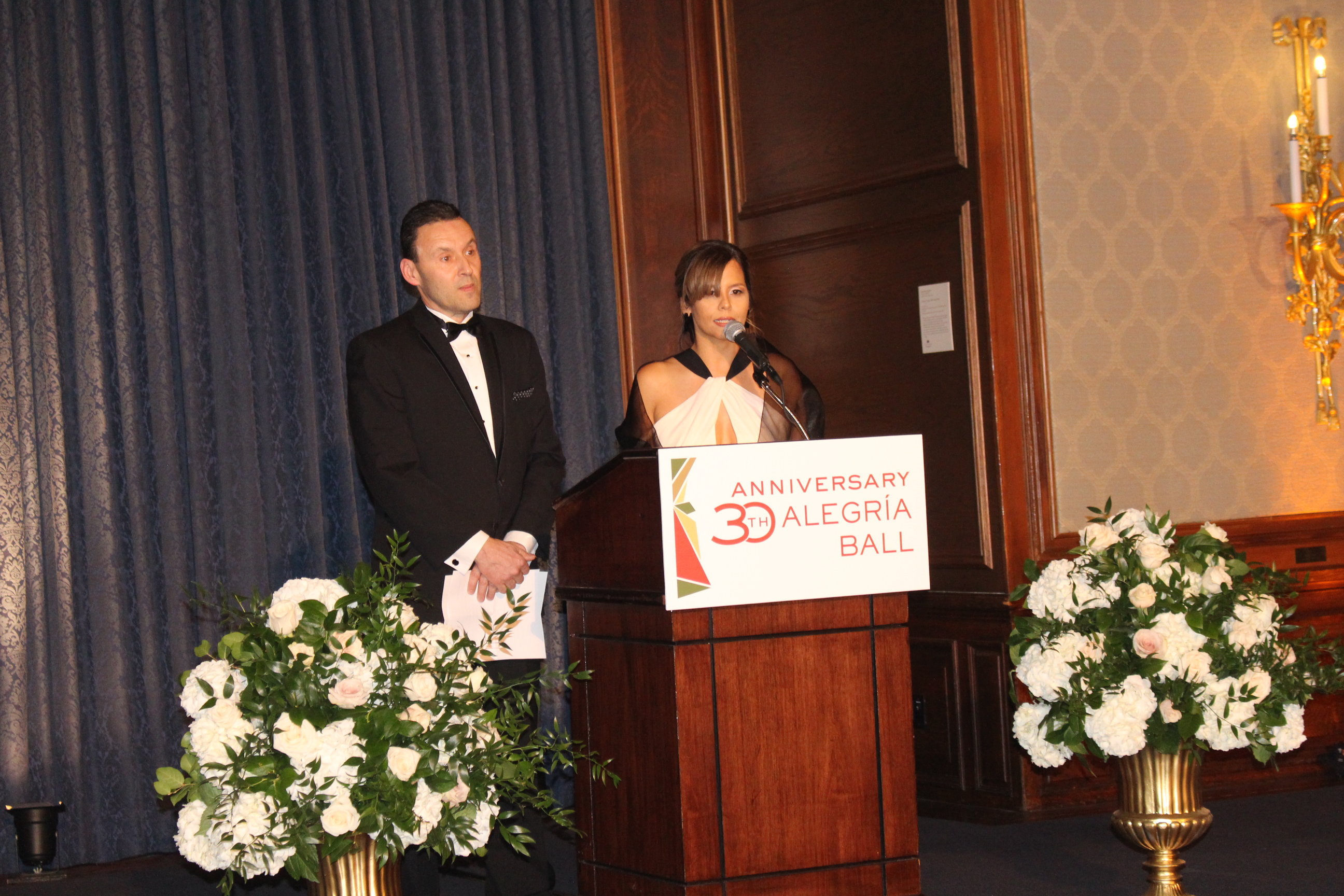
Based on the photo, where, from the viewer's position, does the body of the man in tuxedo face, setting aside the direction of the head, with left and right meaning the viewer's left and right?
facing the viewer and to the right of the viewer

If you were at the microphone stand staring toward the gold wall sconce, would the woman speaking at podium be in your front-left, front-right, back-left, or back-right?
front-left

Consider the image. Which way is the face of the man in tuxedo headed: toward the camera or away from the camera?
toward the camera

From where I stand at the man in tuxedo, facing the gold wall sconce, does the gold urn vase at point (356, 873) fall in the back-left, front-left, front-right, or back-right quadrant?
back-right

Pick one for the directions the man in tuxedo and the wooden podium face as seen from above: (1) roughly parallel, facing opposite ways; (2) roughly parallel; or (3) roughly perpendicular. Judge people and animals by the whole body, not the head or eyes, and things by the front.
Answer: roughly parallel

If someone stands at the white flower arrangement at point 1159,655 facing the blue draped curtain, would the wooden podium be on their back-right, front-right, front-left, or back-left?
front-left

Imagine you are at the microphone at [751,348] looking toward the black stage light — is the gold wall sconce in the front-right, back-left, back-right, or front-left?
back-right

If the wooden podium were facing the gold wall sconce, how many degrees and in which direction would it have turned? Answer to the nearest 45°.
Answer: approximately 90° to its left

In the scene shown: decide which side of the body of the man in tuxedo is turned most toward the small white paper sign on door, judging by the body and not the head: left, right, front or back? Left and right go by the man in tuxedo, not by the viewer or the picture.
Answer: left

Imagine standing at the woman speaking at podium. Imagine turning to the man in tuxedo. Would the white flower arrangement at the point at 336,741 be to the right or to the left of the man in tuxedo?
left

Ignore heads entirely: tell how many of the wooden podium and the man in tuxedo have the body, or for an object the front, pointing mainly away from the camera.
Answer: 0

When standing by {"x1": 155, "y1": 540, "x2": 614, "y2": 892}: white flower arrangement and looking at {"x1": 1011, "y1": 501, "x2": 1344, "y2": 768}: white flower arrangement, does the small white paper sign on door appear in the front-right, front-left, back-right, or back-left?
front-left

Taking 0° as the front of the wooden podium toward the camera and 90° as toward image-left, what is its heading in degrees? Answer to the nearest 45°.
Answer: approximately 315°
